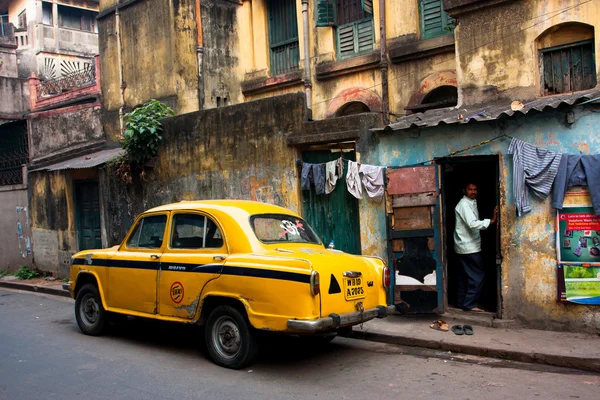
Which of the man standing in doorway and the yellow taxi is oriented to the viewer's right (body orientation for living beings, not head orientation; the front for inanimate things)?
the man standing in doorway

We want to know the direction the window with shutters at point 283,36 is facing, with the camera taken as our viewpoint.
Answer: facing the viewer and to the left of the viewer

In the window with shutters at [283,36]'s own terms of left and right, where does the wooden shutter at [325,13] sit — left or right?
on its left

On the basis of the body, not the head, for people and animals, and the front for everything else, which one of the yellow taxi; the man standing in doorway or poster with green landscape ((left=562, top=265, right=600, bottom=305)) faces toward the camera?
the poster with green landscape

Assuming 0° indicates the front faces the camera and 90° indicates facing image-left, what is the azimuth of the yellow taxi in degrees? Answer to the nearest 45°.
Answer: approximately 135°

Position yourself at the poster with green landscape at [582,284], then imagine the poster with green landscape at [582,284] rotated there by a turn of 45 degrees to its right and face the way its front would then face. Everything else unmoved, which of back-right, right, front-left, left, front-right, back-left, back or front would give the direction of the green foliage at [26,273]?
front-right

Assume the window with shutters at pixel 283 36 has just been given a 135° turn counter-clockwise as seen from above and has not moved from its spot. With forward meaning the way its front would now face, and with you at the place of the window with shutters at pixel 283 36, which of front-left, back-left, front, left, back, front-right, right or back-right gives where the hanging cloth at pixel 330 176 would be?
right

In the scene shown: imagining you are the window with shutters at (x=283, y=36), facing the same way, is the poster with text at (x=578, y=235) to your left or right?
on your left

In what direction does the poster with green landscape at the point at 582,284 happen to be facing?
toward the camera

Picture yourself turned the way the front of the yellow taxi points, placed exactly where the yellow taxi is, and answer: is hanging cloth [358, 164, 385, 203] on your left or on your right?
on your right

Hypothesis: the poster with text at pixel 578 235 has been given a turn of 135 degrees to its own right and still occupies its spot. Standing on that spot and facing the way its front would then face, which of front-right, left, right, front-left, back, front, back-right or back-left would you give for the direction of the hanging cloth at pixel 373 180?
front-left

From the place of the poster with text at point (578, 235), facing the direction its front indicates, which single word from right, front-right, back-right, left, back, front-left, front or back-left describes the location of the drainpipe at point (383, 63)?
back-right

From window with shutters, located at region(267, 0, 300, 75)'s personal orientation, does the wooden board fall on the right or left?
on its left

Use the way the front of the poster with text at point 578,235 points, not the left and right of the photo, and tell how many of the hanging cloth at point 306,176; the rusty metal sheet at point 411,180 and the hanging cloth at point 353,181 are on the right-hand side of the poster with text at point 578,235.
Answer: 3
